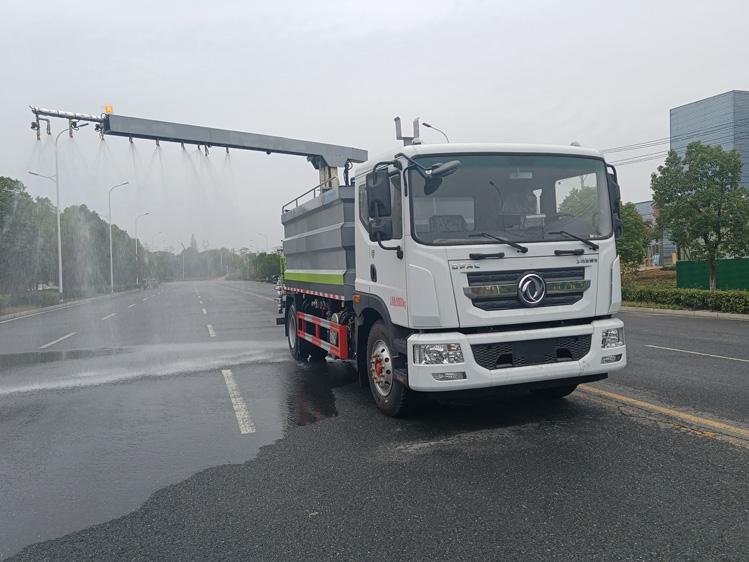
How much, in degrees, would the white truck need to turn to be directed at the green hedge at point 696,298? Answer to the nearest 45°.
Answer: approximately 90° to its left

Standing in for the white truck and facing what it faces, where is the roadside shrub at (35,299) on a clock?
The roadside shrub is roughly at 6 o'clock from the white truck.

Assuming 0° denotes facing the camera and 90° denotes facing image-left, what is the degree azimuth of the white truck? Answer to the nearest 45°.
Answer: approximately 315°

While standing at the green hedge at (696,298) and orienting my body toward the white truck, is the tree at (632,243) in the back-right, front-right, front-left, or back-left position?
back-right
